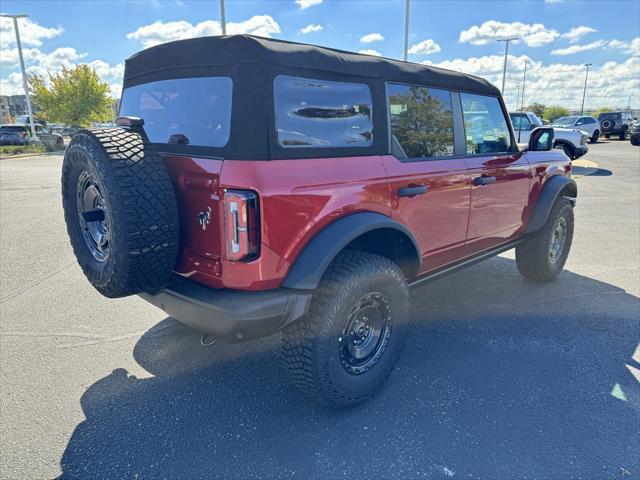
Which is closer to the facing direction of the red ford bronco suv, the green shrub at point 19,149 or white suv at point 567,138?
the white suv

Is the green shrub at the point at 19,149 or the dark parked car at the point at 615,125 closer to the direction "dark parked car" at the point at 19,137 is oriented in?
the dark parked car

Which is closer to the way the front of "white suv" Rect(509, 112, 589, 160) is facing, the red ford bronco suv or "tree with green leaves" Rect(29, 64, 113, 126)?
the red ford bronco suv

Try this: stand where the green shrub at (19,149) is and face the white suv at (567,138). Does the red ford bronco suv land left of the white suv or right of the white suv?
right

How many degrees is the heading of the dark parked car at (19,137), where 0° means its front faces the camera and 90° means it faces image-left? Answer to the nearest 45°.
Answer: approximately 270°

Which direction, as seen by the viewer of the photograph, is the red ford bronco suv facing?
facing away from the viewer and to the right of the viewer

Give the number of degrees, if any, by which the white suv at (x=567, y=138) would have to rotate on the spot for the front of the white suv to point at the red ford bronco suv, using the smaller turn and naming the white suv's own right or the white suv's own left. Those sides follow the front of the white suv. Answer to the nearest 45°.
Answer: approximately 45° to the white suv's own right
